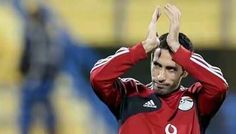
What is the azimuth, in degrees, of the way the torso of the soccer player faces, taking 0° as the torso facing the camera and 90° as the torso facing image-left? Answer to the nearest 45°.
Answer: approximately 0°
